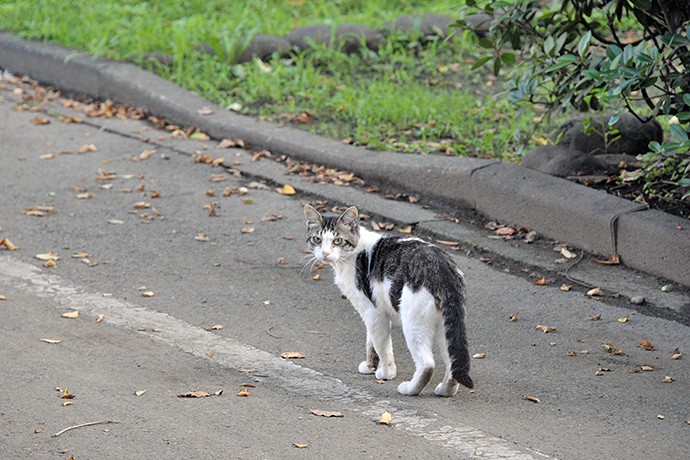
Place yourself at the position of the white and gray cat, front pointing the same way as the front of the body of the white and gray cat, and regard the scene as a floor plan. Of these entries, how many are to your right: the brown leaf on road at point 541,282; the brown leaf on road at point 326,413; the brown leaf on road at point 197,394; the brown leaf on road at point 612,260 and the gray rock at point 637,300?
3

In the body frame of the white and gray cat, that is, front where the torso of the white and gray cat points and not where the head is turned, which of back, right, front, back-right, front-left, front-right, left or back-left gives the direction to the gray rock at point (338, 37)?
front-right

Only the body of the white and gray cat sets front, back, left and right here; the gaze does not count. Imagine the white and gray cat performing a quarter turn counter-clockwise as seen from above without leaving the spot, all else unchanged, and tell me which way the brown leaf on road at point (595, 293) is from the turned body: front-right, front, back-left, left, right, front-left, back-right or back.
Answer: back

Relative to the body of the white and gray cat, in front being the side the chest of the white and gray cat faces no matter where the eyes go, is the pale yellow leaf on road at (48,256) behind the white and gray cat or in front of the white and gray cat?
in front

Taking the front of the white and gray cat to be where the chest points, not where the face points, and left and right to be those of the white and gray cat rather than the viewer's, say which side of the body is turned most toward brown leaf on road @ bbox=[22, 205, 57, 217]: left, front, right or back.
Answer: front

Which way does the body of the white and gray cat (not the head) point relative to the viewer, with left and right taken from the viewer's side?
facing away from the viewer and to the left of the viewer

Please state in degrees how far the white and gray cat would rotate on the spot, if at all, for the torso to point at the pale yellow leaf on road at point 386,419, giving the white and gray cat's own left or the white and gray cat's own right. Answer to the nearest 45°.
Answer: approximately 135° to the white and gray cat's own left

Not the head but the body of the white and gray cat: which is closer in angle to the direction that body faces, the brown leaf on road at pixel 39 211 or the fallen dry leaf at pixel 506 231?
the brown leaf on road

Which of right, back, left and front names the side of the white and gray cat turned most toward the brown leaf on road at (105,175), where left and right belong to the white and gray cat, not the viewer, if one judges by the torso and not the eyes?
front

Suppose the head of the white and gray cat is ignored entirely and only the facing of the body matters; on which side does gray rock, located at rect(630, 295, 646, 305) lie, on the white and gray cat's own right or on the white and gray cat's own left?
on the white and gray cat's own right

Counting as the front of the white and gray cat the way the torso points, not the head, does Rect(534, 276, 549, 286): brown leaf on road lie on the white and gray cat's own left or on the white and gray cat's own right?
on the white and gray cat's own right

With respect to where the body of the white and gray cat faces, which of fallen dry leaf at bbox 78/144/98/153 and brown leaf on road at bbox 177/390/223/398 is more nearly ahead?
the fallen dry leaf

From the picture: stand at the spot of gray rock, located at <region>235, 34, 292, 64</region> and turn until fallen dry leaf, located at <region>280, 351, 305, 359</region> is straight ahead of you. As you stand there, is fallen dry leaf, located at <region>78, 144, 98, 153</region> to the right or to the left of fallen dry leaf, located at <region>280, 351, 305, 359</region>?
right

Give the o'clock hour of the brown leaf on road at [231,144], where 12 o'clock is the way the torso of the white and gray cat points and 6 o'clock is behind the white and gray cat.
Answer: The brown leaf on road is roughly at 1 o'clock from the white and gray cat.

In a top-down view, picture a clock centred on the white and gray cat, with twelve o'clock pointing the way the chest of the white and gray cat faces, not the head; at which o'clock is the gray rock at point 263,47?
The gray rock is roughly at 1 o'clock from the white and gray cat.

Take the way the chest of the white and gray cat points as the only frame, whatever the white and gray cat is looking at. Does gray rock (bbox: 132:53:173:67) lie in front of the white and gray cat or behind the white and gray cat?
in front
